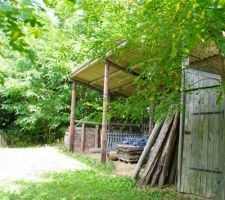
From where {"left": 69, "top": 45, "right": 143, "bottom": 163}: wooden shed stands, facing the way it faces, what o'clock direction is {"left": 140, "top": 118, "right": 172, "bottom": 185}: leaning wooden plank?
The leaning wooden plank is roughly at 10 o'clock from the wooden shed.

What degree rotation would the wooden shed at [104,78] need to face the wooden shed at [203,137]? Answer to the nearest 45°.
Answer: approximately 45° to its left

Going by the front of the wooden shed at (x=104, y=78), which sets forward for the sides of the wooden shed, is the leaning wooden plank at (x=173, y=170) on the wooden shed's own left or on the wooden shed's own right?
on the wooden shed's own left

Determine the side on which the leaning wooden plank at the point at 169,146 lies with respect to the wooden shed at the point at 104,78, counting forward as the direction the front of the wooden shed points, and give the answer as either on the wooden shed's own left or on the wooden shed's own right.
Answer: on the wooden shed's own left

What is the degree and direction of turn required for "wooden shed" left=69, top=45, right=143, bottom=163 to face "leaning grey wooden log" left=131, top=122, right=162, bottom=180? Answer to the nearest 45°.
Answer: approximately 45° to its left

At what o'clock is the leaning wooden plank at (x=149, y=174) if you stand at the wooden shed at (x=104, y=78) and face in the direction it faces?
The leaning wooden plank is roughly at 10 o'clock from the wooden shed.

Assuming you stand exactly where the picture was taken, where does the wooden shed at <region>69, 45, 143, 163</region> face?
facing the viewer and to the left of the viewer
